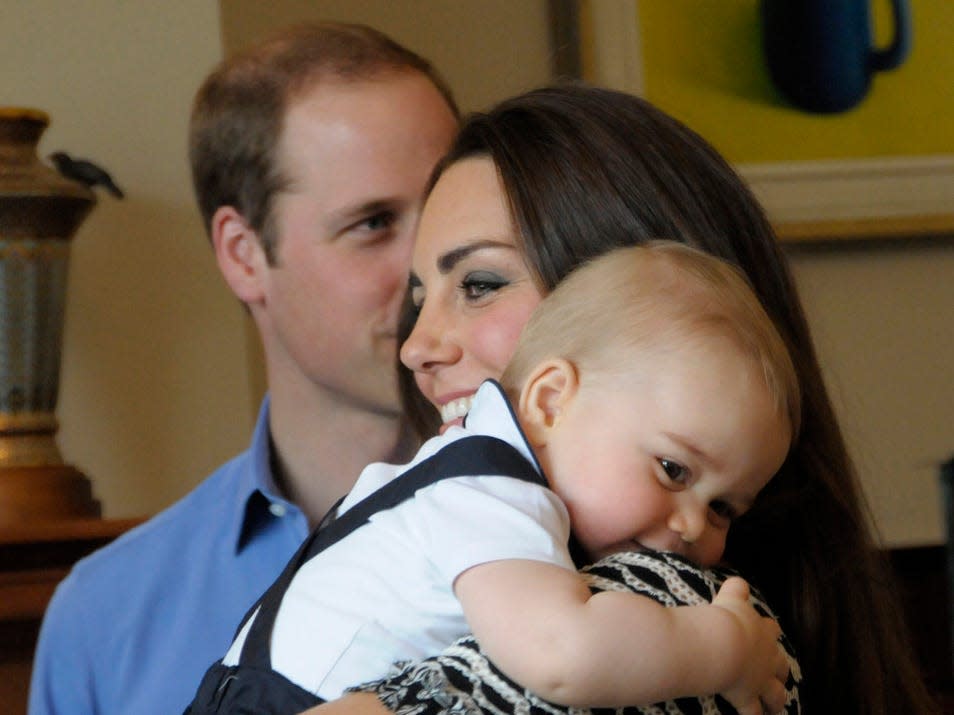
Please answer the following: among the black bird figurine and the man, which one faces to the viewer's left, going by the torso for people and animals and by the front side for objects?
the black bird figurine

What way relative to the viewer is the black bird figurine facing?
to the viewer's left

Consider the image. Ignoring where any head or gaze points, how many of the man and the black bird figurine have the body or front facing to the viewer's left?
1

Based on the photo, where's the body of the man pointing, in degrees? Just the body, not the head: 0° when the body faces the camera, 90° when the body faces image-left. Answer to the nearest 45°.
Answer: approximately 315°

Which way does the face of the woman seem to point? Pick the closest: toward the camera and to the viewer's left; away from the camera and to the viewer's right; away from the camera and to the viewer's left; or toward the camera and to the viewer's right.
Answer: toward the camera and to the viewer's left

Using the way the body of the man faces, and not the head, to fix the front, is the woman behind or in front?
in front
